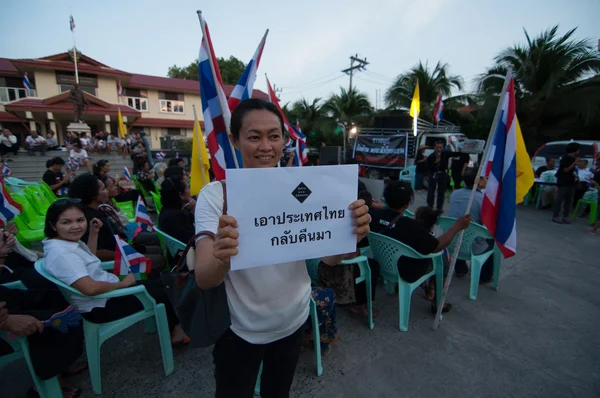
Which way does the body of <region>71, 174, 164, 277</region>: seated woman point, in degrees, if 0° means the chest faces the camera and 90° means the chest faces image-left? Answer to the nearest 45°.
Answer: approximately 270°

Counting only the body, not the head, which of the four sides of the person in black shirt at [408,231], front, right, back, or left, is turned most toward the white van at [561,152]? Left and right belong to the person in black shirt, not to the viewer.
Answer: front

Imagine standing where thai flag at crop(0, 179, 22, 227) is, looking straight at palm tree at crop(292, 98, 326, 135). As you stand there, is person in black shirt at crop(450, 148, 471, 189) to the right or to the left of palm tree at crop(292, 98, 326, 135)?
right

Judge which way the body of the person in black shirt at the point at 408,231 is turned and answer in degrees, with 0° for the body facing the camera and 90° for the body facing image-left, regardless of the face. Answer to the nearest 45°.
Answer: approximately 225°

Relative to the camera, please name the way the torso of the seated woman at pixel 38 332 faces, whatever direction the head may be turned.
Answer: to the viewer's right
